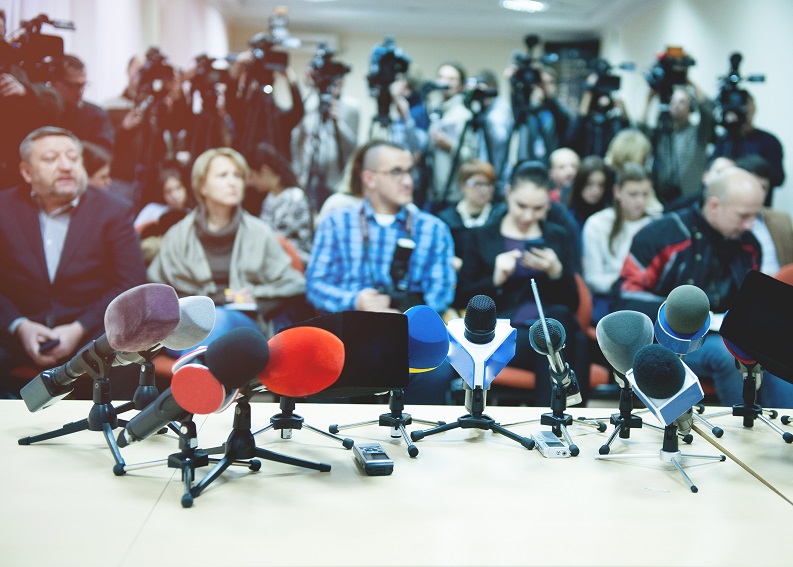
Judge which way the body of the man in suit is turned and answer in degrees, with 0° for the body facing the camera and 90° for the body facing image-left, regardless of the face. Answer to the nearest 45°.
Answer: approximately 0°

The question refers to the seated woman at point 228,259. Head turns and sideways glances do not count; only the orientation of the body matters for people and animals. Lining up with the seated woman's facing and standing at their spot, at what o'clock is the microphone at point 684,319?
The microphone is roughly at 11 o'clock from the seated woman.

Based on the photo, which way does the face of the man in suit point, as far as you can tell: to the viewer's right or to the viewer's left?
to the viewer's right

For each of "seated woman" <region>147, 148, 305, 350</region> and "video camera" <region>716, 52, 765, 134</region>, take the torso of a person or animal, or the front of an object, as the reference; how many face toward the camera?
2

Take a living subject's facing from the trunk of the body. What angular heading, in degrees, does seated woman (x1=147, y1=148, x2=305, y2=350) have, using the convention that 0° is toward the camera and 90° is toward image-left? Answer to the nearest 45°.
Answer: approximately 0°

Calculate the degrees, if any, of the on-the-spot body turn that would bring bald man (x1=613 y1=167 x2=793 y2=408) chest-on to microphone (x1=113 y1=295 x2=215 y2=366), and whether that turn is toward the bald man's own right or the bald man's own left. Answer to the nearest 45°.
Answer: approximately 45° to the bald man's own right
